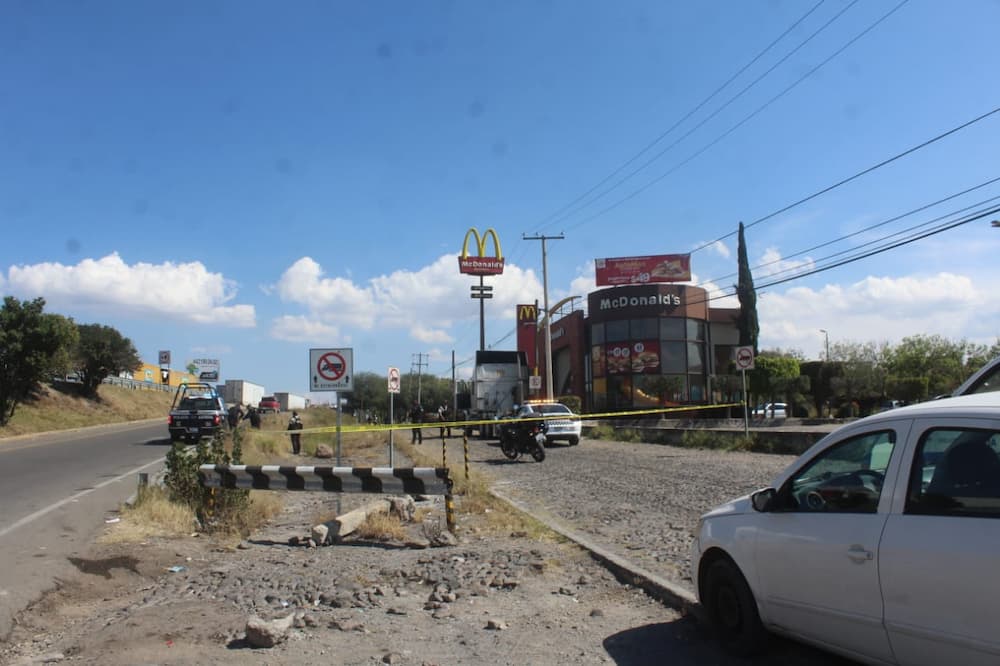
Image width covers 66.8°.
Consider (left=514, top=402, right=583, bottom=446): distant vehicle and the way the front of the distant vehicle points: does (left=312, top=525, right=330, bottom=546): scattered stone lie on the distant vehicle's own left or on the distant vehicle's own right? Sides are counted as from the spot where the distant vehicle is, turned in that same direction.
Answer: on the distant vehicle's own right

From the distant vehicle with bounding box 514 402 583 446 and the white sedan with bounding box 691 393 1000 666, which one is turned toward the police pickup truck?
the white sedan

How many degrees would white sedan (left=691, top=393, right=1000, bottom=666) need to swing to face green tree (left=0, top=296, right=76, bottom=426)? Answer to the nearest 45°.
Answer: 0° — it already faces it

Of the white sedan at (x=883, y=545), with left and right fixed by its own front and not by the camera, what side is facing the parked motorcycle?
front

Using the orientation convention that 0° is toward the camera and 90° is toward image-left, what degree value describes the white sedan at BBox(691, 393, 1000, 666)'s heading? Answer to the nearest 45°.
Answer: approximately 135°

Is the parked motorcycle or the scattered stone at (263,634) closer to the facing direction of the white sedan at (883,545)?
the parked motorcycle
